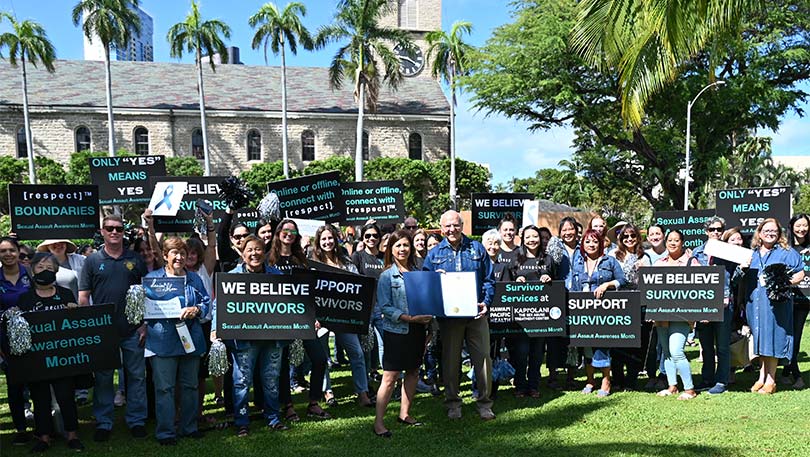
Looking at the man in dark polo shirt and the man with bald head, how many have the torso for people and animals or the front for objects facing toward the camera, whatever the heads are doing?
2

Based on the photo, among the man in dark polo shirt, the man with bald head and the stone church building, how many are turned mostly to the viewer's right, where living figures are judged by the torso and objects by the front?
1

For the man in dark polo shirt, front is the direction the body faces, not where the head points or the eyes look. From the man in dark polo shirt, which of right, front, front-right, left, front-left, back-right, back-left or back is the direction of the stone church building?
back

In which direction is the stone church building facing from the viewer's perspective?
to the viewer's right

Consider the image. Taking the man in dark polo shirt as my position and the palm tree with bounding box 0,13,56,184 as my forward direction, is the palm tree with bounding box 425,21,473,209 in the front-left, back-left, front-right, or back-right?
front-right

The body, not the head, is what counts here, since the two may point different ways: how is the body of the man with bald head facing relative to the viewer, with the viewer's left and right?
facing the viewer

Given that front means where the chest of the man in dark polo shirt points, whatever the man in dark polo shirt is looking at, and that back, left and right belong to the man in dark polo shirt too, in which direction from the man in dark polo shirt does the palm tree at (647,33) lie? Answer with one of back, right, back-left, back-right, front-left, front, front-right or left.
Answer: left

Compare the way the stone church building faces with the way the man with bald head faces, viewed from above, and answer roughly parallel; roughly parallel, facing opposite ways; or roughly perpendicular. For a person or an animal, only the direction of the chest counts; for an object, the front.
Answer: roughly perpendicular

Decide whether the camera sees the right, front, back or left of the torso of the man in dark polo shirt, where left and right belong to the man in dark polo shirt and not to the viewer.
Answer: front

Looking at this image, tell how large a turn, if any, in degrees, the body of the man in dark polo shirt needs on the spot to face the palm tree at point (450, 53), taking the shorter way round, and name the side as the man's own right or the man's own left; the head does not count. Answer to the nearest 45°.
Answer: approximately 135° to the man's own left

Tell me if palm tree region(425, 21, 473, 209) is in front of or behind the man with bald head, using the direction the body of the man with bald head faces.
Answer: behind
